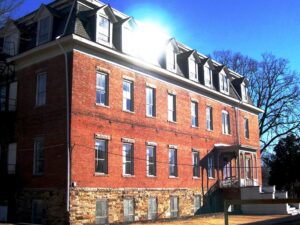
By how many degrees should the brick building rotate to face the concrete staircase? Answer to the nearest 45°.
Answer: approximately 90° to its left

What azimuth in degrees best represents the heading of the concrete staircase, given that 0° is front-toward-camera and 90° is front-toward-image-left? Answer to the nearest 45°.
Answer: approximately 270°
